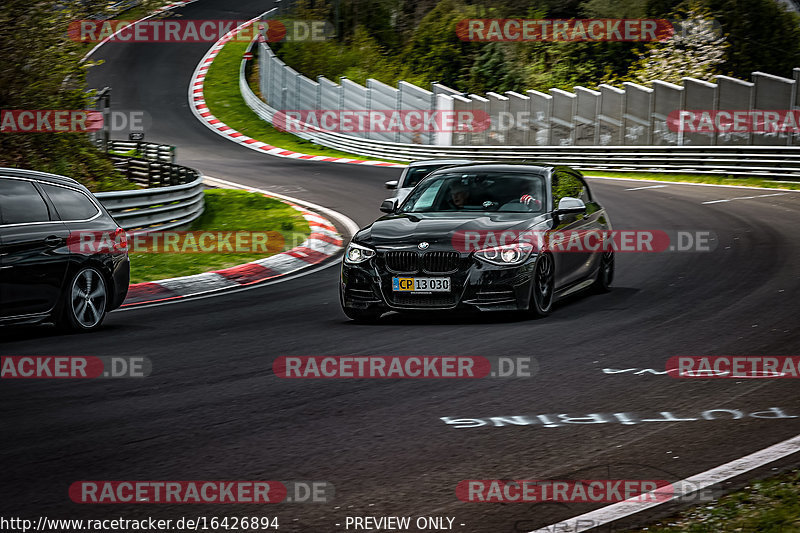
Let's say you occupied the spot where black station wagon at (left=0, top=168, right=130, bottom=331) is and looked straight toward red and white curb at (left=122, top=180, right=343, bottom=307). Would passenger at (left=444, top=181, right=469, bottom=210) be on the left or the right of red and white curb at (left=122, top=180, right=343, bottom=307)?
right

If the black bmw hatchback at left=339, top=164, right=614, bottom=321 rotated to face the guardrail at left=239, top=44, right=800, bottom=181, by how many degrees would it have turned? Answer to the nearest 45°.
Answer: approximately 135° to its right

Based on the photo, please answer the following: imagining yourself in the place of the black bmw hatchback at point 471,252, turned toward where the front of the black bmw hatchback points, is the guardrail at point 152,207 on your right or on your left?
on your right

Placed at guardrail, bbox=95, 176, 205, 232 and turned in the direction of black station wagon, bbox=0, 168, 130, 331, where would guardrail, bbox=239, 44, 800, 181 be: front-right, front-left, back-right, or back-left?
back-left

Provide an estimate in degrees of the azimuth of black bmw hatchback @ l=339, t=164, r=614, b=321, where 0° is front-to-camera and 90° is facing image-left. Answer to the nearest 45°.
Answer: approximately 45°
